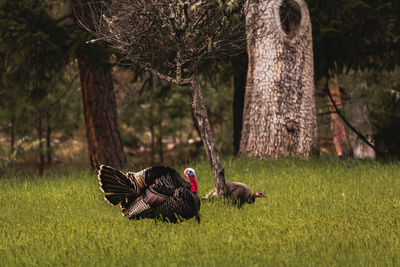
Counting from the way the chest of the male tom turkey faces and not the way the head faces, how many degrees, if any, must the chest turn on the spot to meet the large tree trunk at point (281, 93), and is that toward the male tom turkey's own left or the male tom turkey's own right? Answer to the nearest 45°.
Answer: approximately 45° to the male tom turkey's own left

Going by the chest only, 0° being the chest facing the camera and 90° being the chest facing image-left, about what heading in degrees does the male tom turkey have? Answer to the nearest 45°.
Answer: approximately 270°

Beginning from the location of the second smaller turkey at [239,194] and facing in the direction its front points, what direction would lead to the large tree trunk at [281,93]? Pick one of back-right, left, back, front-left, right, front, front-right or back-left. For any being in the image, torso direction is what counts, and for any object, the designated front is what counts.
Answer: left

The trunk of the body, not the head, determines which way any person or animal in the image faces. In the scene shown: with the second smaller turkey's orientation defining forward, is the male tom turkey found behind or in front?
behind

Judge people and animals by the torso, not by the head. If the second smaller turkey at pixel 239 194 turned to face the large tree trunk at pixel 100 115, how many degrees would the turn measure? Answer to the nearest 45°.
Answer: approximately 135° to its left

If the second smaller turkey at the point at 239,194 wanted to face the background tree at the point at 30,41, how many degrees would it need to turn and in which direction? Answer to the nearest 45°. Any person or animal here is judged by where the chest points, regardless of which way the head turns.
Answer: approximately 135° to its left

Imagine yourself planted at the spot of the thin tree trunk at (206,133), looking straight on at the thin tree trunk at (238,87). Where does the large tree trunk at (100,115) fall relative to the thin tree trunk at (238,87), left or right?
left

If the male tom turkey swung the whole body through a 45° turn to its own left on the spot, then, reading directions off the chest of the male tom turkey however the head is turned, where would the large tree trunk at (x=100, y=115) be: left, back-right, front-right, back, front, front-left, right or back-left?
front-left

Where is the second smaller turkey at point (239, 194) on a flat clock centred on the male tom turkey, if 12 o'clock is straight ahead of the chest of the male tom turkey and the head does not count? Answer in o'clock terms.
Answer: The second smaller turkey is roughly at 11 o'clock from the male tom turkey.

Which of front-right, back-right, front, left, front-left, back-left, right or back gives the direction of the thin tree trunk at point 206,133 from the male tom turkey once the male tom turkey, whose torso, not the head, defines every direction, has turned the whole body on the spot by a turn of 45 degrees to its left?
front

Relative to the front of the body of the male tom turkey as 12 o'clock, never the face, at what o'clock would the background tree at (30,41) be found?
The background tree is roughly at 8 o'clock from the male tom turkey.

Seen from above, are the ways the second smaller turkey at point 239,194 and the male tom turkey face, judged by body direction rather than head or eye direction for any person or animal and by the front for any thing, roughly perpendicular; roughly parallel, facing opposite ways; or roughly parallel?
roughly parallel

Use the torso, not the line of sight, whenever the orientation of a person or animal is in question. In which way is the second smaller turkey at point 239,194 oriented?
to the viewer's right

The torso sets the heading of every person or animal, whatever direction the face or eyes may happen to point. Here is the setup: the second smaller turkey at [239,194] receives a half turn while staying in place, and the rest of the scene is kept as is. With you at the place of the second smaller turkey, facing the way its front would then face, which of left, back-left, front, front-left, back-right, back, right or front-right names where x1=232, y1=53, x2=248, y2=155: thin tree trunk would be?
right

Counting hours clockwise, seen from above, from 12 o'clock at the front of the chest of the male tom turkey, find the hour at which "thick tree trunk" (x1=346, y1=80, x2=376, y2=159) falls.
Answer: The thick tree trunk is roughly at 10 o'clock from the male tom turkey.

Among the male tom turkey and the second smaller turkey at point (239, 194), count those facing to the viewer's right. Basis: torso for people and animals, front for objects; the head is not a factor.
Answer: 2
